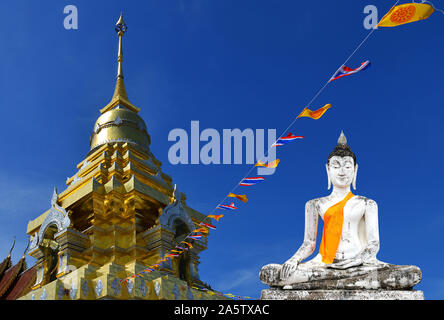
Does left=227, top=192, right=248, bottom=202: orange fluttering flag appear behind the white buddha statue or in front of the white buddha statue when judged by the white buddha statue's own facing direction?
behind

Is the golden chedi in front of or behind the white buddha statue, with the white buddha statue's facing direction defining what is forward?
behind

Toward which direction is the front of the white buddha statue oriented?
toward the camera
